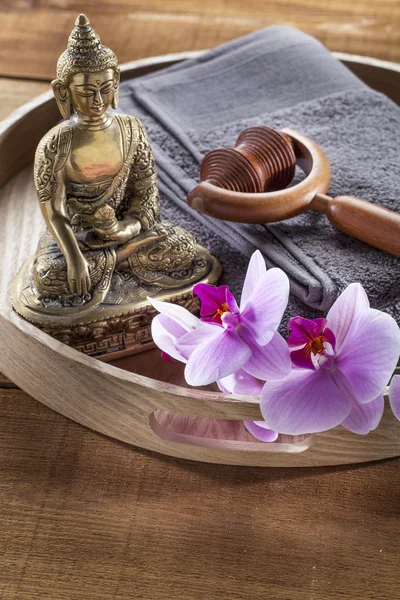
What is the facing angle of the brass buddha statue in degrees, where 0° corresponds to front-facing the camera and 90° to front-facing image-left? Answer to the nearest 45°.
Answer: approximately 315°
